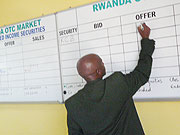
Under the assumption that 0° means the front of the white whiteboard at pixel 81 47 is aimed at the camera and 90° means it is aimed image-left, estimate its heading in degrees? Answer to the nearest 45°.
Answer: approximately 45°

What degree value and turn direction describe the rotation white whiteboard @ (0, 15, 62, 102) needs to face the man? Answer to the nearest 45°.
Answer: approximately 90° to its left

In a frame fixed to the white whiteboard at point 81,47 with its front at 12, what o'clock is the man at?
The man is roughly at 10 o'clock from the white whiteboard.

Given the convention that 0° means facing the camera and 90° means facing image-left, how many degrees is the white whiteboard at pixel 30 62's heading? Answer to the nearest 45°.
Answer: approximately 45°
